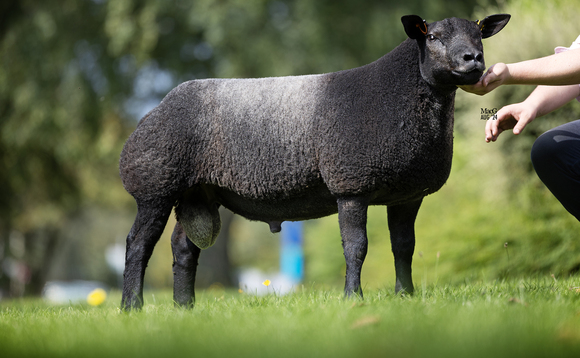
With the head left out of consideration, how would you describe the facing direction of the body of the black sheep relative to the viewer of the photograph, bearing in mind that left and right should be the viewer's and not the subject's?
facing to the right of the viewer
